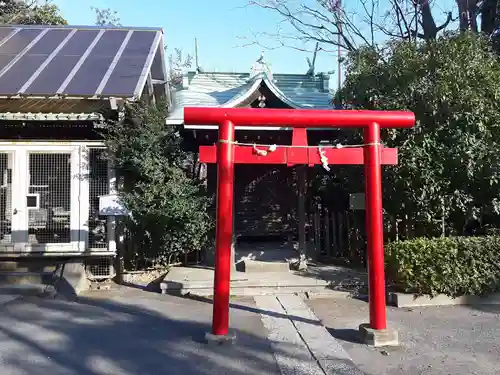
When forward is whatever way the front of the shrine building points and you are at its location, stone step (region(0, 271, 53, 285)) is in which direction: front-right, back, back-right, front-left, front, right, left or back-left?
front-right

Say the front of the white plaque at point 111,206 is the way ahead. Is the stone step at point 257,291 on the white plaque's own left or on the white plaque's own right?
on the white plaque's own left

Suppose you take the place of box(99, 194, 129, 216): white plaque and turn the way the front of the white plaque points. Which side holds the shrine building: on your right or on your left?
on your left

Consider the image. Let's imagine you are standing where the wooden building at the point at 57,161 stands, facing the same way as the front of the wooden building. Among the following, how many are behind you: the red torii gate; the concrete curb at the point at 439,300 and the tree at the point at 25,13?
1

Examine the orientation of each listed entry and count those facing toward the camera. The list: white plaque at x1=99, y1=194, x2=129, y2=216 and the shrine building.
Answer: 2

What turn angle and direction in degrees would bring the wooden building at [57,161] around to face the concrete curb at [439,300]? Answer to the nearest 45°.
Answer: approximately 45° to its left

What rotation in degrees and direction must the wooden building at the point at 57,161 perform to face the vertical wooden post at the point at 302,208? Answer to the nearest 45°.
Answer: approximately 90° to its left

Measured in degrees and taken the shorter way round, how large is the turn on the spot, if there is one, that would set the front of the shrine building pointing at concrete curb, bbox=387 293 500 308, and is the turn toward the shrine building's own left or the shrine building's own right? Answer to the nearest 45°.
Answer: approximately 45° to the shrine building's own left

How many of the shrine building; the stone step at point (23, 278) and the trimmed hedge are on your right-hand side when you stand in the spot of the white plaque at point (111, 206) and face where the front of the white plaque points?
1

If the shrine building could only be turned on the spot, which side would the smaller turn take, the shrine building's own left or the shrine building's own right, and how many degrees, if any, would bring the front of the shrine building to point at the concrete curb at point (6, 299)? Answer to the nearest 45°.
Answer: approximately 45° to the shrine building's own right

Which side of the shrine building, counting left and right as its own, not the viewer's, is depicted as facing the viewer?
front

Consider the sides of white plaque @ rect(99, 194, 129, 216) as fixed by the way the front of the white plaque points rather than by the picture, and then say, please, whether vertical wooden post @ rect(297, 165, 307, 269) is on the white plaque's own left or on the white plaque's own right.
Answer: on the white plaque's own left

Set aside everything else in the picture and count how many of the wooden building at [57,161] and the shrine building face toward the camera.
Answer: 2

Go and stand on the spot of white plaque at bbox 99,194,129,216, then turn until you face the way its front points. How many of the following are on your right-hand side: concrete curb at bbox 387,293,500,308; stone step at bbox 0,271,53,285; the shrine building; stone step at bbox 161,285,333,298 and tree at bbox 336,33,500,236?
1

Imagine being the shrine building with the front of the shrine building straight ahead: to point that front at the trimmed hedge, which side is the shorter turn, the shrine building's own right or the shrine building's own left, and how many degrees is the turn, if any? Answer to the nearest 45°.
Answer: approximately 45° to the shrine building's own left

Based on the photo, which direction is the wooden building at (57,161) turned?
toward the camera
